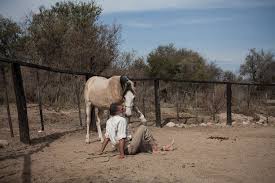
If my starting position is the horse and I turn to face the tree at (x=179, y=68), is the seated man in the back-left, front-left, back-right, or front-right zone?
back-right

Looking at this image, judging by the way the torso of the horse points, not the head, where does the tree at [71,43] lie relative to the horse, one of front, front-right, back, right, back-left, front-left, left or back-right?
back-left

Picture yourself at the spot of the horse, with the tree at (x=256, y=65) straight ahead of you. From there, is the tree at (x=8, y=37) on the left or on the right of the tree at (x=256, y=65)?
left

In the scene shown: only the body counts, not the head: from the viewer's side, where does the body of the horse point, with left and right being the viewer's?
facing the viewer and to the right of the viewer

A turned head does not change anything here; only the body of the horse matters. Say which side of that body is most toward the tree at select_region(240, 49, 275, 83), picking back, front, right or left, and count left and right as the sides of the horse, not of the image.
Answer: left

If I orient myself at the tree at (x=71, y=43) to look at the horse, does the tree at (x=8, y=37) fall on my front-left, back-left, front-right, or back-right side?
back-right

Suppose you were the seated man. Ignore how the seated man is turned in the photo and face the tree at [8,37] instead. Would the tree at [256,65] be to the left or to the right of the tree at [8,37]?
right

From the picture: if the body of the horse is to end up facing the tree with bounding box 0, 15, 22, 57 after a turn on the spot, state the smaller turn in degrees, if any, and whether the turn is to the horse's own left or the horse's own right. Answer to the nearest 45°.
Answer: approximately 180°
